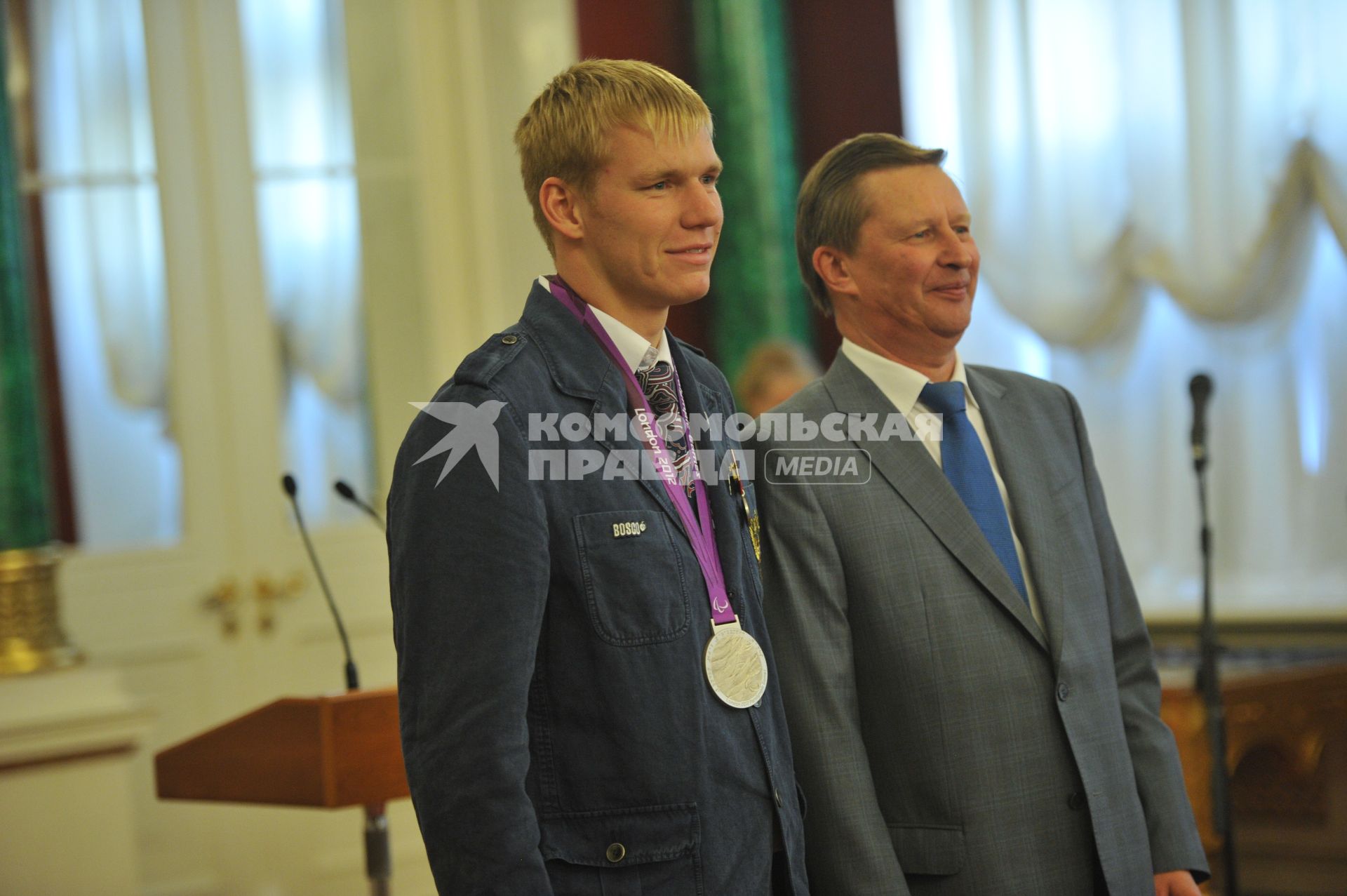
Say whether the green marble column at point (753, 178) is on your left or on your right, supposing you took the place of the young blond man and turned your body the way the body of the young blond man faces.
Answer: on your left

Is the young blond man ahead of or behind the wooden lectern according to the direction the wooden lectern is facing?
ahead

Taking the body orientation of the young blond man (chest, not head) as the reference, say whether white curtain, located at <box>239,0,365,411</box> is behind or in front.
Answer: behind

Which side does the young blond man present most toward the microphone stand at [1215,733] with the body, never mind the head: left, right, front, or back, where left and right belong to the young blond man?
left

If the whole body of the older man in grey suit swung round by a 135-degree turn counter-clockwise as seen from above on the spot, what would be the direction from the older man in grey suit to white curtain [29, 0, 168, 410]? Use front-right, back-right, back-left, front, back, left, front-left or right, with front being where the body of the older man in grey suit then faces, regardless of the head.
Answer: front-left

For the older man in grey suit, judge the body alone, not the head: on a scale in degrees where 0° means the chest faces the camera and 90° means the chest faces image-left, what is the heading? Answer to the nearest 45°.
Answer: approximately 315°

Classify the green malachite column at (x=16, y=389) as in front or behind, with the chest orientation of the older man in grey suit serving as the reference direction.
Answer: behind

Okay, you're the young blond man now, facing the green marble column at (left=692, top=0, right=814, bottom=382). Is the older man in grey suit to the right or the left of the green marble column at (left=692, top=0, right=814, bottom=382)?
right

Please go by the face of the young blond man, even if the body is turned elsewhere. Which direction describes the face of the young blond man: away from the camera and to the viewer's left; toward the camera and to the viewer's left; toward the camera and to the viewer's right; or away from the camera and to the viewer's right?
toward the camera and to the viewer's right

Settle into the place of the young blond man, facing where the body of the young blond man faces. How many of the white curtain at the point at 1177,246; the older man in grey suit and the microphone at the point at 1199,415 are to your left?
3

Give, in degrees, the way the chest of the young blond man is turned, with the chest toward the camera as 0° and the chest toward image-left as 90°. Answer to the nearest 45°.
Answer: approximately 315°
